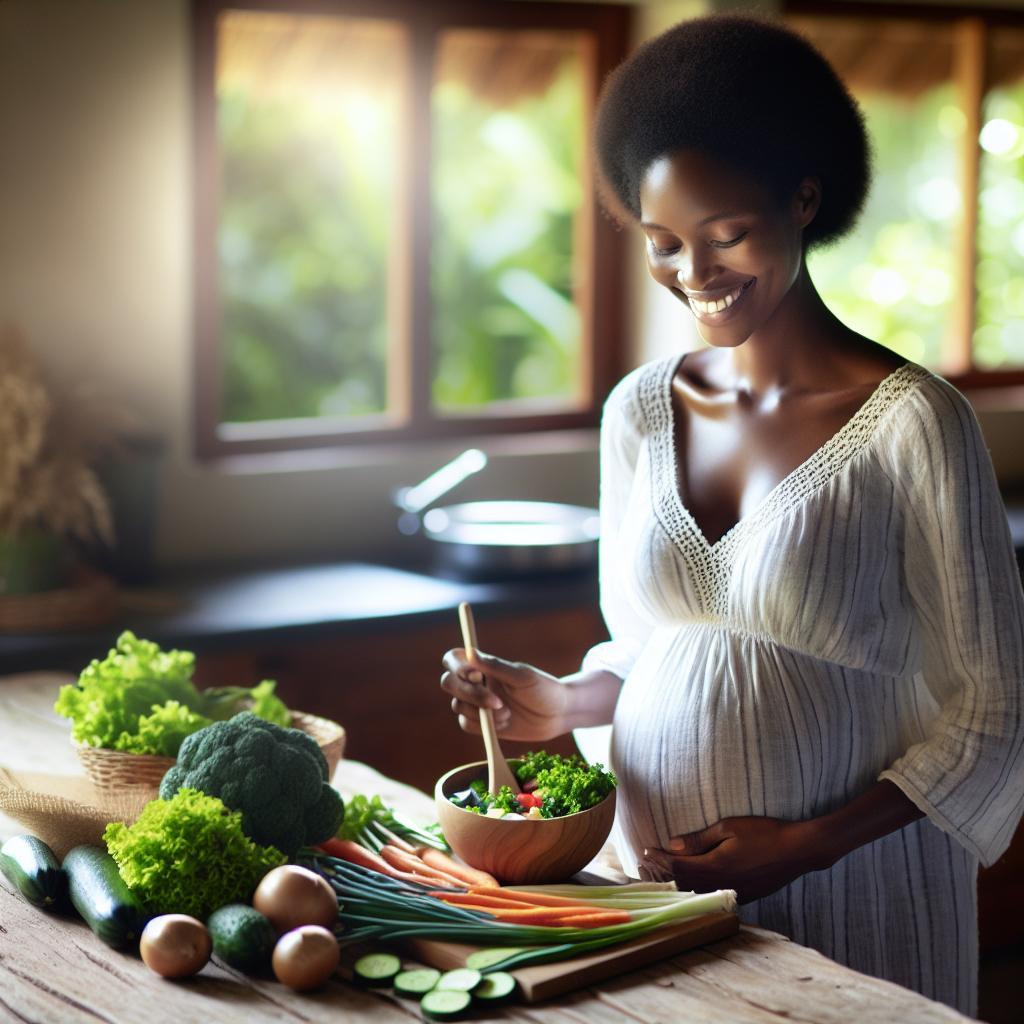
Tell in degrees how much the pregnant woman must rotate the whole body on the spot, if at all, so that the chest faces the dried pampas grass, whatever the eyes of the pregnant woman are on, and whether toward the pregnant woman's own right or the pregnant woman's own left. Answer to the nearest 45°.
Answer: approximately 90° to the pregnant woman's own right

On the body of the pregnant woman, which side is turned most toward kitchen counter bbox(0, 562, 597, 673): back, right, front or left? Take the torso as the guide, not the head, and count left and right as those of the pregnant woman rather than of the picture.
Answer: right

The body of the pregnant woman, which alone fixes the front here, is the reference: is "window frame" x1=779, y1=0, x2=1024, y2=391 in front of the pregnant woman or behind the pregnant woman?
behind

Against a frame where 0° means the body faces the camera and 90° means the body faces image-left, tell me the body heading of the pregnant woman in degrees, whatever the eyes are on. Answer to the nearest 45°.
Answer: approximately 45°

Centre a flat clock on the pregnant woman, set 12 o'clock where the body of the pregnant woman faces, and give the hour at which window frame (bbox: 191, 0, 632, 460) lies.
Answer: The window frame is roughly at 4 o'clock from the pregnant woman.
